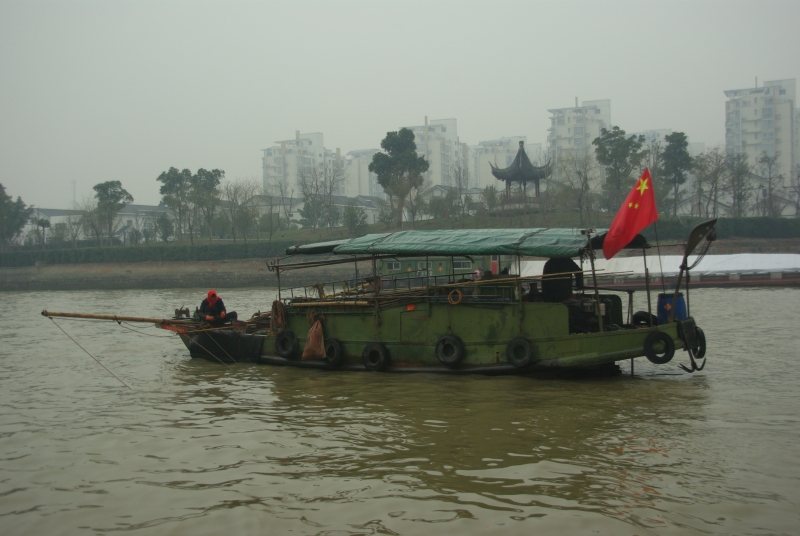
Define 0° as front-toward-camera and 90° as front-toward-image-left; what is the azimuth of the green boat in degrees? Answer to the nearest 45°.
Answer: approximately 90°

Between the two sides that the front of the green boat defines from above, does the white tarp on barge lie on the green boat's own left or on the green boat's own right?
on the green boat's own right
